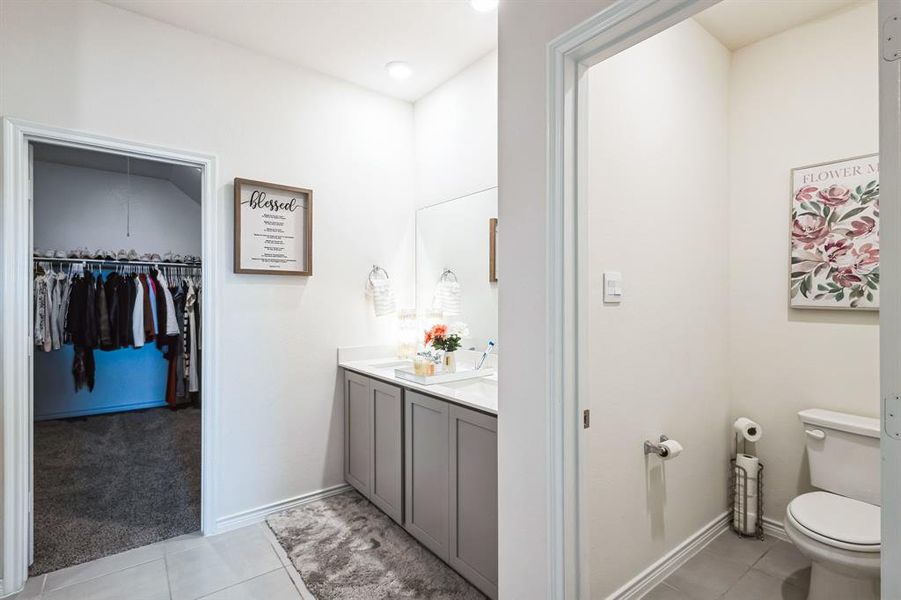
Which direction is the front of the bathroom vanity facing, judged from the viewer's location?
facing the viewer and to the left of the viewer

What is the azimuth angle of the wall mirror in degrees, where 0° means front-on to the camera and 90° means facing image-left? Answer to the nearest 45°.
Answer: approximately 45°

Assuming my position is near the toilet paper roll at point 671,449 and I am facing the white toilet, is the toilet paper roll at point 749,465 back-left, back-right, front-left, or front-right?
front-left

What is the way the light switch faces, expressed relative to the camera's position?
facing the viewer and to the right of the viewer

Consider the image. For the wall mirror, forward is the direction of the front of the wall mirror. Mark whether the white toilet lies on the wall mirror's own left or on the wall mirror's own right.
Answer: on the wall mirror's own left

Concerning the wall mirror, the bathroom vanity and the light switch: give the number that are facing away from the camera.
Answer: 0

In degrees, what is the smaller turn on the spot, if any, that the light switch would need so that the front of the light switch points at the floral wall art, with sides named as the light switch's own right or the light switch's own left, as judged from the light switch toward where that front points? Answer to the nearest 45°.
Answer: approximately 90° to the light switch's own left

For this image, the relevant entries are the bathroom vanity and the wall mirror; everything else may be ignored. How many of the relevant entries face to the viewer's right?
0

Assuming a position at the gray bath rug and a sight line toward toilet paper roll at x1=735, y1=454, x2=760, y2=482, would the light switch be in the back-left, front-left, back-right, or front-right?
front-right

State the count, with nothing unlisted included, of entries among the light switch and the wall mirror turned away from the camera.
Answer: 0

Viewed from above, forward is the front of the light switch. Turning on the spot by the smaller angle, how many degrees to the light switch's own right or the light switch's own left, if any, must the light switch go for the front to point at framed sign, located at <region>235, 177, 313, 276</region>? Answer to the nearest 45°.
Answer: approximately 135° to the light switch's own right

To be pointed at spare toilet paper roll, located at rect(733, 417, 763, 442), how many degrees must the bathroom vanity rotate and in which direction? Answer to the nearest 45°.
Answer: approximately 135° to its left
